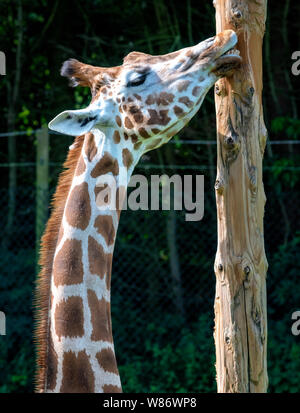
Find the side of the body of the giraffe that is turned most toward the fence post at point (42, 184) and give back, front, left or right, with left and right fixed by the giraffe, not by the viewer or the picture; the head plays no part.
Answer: left

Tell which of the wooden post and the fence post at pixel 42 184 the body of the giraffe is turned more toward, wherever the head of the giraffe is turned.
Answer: the wooden post

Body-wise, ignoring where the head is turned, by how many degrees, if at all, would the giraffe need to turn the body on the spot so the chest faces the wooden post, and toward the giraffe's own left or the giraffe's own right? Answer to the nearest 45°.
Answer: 0° — it already faces it

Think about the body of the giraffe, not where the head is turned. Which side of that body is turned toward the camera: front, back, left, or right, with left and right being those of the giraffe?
right
